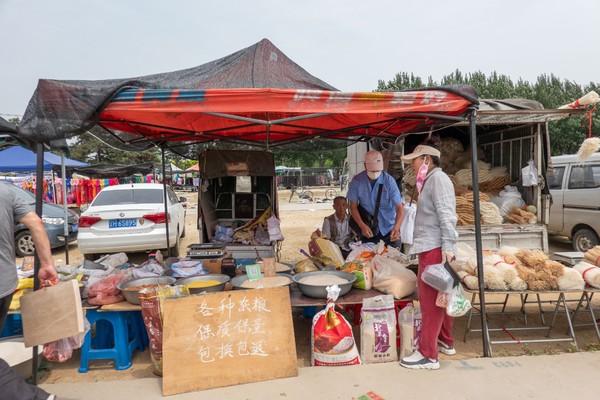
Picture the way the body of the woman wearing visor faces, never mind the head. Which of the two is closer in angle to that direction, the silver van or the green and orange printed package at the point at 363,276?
the green and orange printed package

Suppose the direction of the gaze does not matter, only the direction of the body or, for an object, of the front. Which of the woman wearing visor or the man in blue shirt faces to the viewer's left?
the woman wearing visor

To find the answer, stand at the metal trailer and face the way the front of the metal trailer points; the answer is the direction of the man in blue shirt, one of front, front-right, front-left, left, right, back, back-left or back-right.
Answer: left

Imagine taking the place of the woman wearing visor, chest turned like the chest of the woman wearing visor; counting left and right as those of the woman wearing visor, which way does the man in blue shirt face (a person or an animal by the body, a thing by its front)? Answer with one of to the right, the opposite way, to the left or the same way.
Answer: to the left

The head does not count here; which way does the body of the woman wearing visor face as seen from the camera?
to the viewer's left

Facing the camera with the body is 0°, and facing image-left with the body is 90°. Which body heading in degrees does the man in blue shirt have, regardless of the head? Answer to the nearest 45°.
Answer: approximately 0°

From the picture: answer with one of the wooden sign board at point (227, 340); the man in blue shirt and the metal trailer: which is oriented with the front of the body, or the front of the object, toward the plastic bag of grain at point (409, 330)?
the man in blue shirt

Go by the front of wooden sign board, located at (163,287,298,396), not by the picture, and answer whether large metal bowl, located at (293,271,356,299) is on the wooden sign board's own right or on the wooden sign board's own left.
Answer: on the wooden sign board's own left

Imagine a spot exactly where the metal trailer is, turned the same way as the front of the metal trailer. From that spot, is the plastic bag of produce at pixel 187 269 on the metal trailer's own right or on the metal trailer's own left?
on the metal trailer's own left

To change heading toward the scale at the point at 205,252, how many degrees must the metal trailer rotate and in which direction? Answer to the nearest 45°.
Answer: approximately 90° to its left
